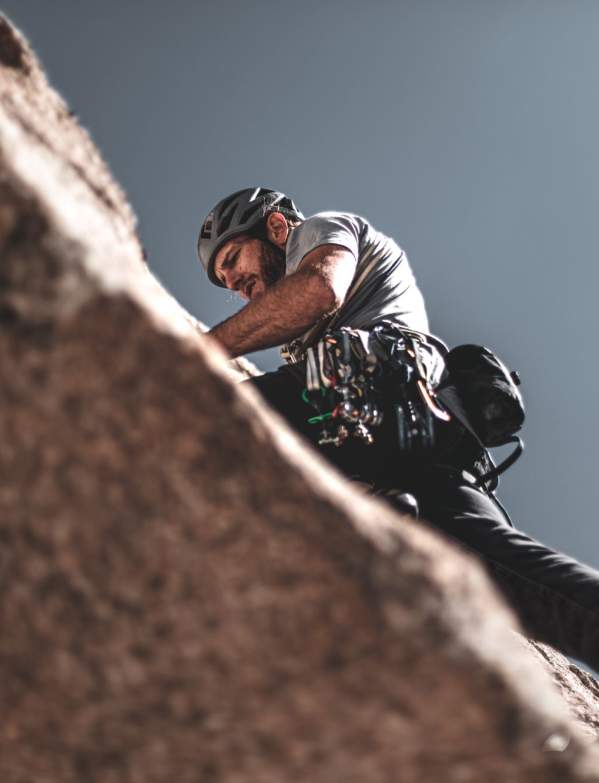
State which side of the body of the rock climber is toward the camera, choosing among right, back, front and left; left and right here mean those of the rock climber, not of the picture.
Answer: left

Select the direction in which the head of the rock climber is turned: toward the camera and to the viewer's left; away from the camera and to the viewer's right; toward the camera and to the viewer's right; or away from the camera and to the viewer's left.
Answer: toward the camera and to the viewer's left
